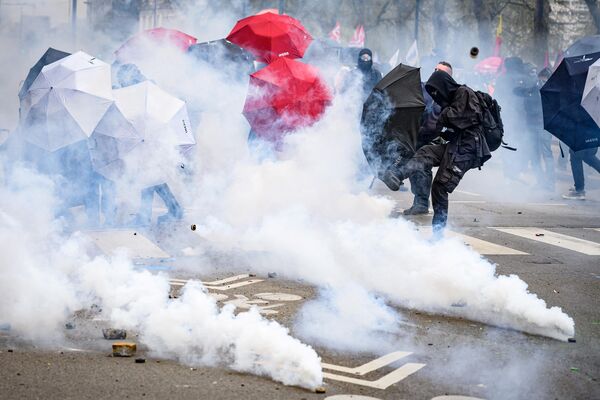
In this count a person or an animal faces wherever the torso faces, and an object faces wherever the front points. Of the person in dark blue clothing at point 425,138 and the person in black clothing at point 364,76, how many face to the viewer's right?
0

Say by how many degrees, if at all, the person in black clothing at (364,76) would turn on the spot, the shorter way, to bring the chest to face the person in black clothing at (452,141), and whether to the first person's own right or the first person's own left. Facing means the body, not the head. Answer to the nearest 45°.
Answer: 0° — they already face them

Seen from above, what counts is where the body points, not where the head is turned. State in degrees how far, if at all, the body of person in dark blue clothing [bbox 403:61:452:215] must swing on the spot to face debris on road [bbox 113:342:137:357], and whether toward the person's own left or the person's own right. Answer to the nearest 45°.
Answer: approximately 45° to the person's own left

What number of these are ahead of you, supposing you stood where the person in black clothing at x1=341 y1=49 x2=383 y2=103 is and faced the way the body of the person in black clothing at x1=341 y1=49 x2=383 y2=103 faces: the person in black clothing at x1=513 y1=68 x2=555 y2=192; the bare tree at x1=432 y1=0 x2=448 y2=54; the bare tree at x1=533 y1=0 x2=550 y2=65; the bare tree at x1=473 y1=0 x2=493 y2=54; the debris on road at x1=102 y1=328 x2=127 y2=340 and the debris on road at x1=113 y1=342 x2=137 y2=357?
2

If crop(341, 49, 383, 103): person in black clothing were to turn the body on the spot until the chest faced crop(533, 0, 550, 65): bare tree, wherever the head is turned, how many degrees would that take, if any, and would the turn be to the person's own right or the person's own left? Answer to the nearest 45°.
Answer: approximately 180°

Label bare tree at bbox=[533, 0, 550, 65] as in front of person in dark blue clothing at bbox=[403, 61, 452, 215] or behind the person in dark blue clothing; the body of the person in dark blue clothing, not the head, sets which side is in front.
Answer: behind

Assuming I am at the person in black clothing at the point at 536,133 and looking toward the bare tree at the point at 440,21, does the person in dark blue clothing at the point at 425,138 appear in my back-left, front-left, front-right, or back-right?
back-left

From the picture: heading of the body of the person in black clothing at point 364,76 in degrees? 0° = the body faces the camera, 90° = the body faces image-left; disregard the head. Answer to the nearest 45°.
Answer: approximately 0°

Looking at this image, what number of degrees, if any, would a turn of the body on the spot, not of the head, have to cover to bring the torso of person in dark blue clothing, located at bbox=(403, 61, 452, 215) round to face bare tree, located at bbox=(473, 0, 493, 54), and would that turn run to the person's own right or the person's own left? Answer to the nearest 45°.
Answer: approximately 135° to the person's own right

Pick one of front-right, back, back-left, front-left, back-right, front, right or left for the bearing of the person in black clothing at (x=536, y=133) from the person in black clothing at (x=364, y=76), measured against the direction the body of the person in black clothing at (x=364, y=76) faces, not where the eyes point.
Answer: back-left
